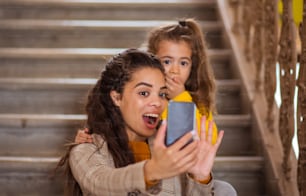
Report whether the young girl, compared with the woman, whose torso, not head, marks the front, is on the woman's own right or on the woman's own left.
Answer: on the woman's own left

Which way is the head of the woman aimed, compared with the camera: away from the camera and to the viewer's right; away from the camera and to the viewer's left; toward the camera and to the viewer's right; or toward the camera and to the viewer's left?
toward the camera and to the viewer's right

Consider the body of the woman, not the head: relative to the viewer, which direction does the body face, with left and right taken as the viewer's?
facing the viewer and to the right of the viewer

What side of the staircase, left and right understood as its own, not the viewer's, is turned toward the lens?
front

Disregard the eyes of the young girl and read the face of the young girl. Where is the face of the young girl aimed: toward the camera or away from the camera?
toward the camera
